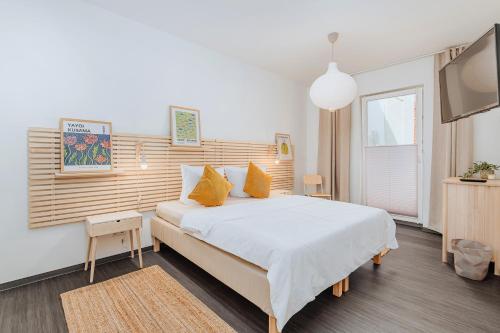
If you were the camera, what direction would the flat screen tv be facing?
facing the viewer and to the left of the viewer

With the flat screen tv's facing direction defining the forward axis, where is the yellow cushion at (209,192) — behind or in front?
in front

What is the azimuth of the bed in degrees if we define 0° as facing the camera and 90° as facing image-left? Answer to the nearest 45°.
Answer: approximately 315°

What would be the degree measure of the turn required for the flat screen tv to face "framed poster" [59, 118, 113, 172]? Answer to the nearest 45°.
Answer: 0° — it already faces it

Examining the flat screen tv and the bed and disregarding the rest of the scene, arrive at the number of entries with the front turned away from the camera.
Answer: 0

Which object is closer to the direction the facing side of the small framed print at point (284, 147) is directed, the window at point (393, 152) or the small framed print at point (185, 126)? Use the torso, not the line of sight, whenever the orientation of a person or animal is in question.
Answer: the window

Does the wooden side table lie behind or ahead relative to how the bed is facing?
behind

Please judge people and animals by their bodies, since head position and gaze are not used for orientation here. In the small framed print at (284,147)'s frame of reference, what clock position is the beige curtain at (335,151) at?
The beige curtain is roughly at 10 o'clock from the small framed print.

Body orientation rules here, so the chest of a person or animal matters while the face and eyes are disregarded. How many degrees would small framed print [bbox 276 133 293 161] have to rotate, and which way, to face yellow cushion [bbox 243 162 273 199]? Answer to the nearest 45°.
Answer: approximately 45° to its right

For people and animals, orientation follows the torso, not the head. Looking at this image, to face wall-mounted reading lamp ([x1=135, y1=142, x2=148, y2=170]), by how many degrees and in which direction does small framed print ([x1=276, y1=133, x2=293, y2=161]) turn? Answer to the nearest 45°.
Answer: approximately 90° to its right

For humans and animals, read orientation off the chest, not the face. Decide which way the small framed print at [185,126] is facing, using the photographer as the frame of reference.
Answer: facing the viewer and to the right of the viewer

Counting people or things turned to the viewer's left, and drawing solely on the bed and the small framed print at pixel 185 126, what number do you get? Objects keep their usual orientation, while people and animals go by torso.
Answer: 0

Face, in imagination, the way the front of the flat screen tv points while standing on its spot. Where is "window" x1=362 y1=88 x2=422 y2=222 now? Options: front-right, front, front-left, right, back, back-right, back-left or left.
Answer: right
